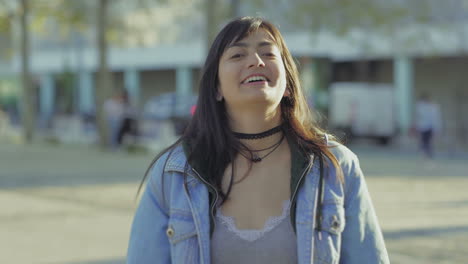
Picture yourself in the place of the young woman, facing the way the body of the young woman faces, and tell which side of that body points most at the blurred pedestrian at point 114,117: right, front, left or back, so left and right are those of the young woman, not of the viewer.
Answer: back

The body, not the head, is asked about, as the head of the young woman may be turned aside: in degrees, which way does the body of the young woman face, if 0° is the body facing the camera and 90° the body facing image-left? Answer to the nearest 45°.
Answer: approximately 0°

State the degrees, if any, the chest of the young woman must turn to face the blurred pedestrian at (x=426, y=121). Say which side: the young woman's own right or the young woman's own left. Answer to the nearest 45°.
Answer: approximately 180°

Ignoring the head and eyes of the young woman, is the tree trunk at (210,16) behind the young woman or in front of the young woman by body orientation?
behind

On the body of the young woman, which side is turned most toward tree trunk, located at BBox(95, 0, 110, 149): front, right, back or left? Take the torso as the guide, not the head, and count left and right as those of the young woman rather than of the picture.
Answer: back

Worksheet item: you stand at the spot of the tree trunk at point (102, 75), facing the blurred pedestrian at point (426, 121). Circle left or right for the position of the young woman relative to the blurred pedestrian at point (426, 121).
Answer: right

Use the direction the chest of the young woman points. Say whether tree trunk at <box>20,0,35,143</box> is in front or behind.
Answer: behind

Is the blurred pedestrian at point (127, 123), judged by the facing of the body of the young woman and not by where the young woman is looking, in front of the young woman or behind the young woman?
behind
